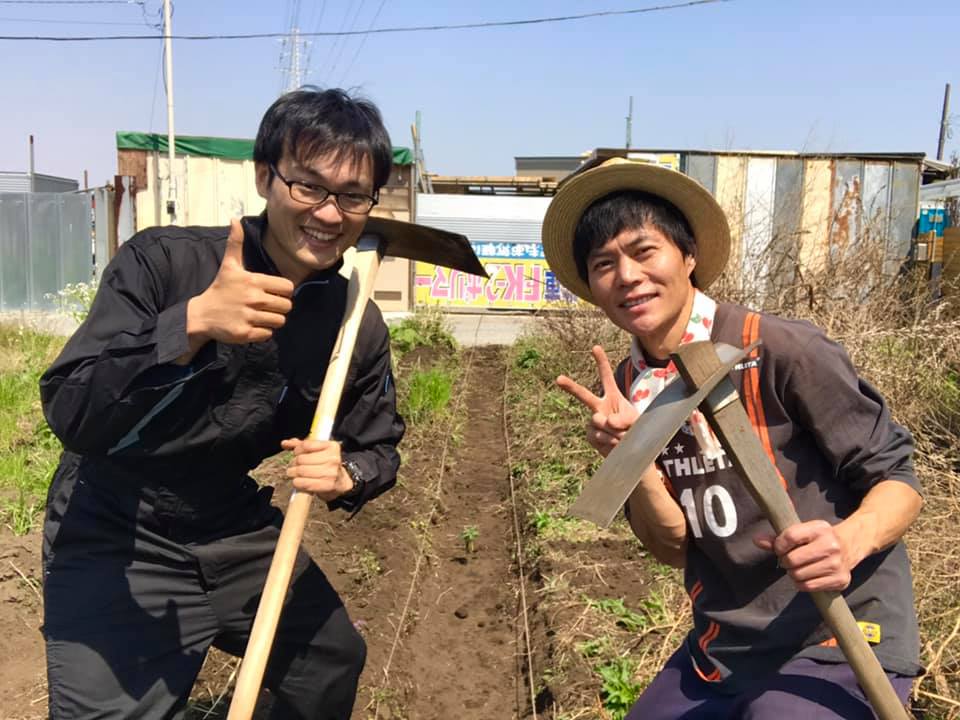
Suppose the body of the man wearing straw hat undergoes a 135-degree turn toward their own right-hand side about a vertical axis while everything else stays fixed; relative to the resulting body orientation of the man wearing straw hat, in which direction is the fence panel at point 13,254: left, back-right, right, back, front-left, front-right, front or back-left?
front-left

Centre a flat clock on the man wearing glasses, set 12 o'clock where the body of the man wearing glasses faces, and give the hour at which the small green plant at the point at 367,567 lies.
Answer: The small green plant is roughly at 8 o'clock from the man wearing glasses.

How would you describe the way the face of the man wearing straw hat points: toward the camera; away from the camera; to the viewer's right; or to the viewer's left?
toward the camera

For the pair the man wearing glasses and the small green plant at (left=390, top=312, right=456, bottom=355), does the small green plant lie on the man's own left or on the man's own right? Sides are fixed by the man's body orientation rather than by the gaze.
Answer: on the man's own left

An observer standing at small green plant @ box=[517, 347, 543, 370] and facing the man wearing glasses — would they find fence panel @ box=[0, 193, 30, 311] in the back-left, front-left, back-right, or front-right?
back-right

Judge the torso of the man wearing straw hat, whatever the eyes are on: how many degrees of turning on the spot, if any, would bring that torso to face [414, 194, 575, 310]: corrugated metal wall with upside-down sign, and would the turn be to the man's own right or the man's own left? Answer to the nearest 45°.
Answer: approximately 135° to the man's own right

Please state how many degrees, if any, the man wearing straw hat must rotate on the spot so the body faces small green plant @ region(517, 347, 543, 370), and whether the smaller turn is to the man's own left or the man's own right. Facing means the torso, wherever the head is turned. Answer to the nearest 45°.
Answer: approximately 135° to the man's own right

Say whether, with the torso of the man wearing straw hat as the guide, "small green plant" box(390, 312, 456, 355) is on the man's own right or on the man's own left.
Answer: on the man's own right

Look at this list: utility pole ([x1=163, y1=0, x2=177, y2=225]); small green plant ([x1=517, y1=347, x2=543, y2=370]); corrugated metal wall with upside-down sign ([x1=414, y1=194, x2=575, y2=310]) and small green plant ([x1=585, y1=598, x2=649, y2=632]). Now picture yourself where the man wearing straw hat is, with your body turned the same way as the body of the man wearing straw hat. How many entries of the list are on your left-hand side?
0

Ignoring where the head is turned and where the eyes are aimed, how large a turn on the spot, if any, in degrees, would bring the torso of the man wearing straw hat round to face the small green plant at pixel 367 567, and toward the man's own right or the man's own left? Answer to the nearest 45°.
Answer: approximately 90° to the man's own right

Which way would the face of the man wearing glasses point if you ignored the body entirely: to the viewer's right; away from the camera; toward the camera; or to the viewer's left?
toward the camera

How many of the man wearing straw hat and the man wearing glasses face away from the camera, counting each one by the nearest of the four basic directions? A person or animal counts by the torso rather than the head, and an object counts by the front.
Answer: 0

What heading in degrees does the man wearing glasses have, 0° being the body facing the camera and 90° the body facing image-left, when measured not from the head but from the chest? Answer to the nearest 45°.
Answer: approximately 315°

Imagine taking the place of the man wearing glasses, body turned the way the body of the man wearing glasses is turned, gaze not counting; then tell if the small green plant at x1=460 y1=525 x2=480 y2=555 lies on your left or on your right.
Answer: on your left

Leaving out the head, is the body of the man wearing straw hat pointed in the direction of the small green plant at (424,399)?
no
